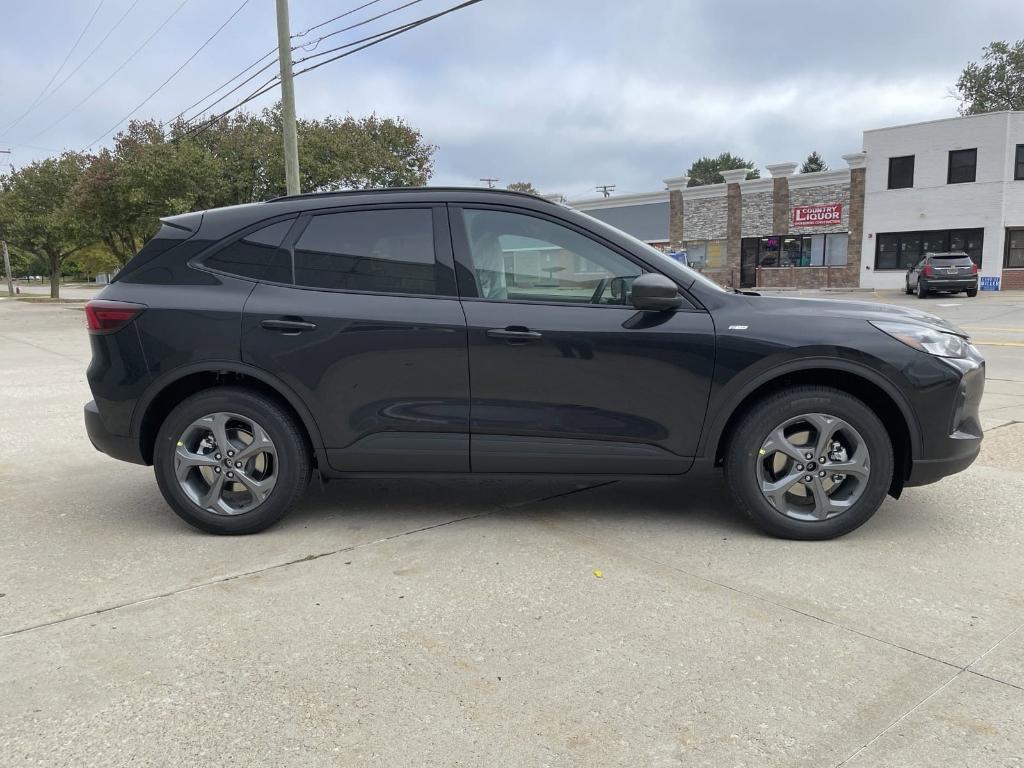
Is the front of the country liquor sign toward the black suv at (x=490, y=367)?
yes

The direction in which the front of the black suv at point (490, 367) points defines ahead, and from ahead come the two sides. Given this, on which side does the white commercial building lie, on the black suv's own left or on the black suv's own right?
on the black suv's own left

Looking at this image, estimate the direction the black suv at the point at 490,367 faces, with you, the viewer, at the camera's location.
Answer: facing to the right of the viewer

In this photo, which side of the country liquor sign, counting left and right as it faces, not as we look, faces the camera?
front

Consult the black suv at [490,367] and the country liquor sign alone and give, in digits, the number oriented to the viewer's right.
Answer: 1

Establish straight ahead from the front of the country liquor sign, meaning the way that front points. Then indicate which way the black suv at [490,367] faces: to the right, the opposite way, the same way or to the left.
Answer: to the left

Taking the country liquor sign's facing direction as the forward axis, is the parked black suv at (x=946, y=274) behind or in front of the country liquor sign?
in front
